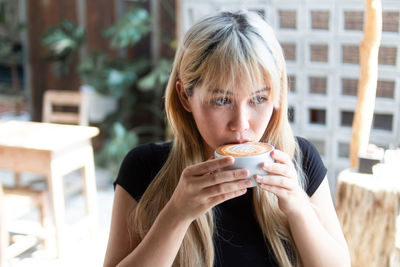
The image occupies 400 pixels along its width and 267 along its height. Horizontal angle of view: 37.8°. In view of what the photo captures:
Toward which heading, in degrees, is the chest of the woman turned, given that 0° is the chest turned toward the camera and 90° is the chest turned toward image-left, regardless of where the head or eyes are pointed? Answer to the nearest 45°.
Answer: approximately 0°

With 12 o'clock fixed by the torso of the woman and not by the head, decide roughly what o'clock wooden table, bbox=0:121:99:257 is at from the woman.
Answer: The wooden table is roughly at 5 o'clock from the woman.

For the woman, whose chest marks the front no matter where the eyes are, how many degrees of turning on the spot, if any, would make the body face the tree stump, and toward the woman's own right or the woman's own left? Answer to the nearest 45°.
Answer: approximately 135° to the woman's own left

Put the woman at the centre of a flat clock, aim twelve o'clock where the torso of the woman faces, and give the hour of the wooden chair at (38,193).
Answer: The wooden chair is roughly at 5 o'clock from the woman.

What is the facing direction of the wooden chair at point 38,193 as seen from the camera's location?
facing the viewer and to the left of the viewer

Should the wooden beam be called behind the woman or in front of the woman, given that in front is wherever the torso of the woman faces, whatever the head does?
behind

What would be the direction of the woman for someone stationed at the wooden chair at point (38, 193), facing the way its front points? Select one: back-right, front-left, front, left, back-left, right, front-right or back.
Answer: front-left

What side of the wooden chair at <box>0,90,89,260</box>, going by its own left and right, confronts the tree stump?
left
